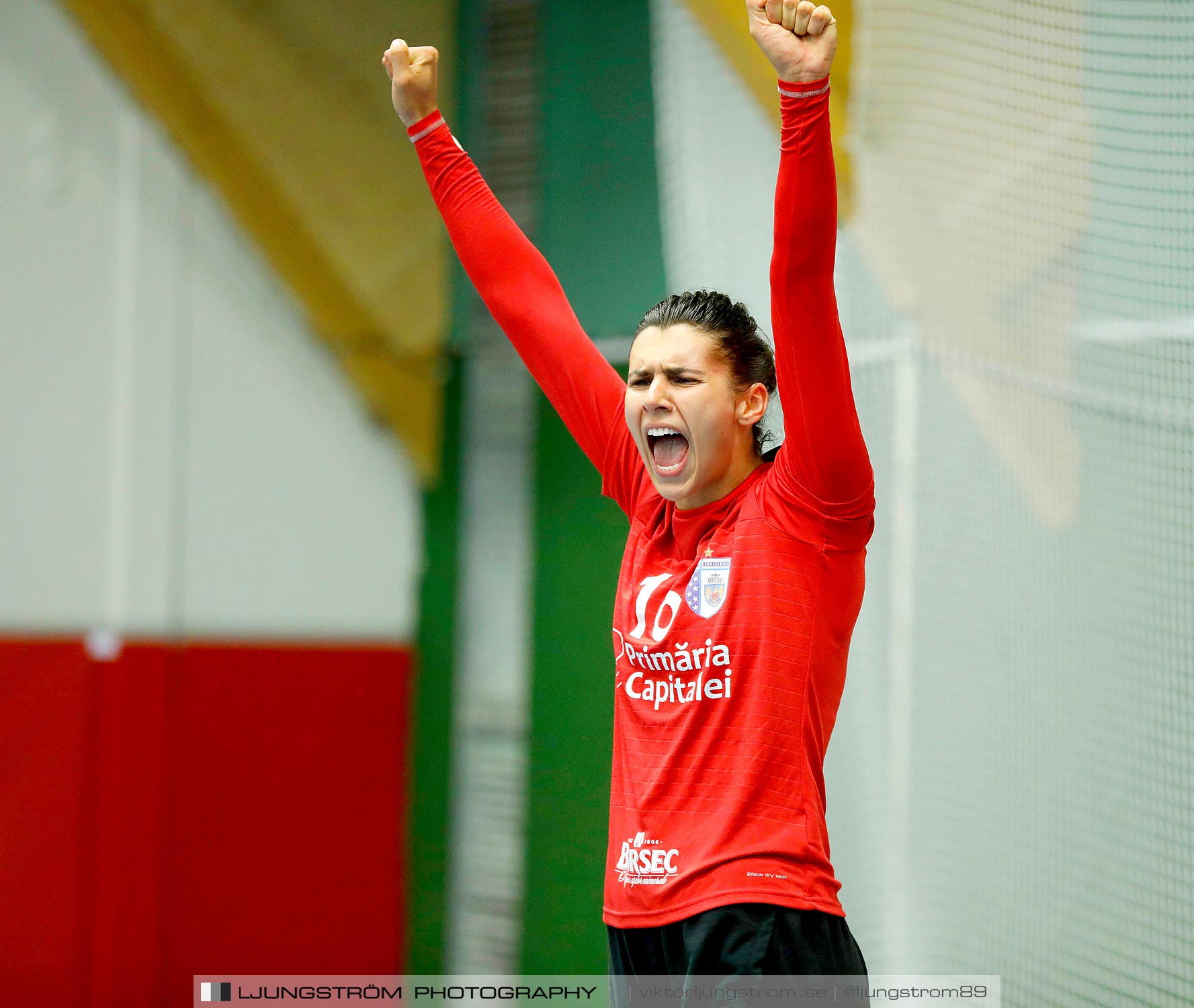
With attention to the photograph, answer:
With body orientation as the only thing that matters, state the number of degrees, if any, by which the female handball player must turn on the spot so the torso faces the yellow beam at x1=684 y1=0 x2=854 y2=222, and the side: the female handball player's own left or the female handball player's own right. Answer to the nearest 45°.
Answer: approximately 135° to the female handball player's own right

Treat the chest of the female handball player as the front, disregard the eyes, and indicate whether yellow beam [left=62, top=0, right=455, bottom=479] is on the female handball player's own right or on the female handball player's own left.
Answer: on the female handball player's own right

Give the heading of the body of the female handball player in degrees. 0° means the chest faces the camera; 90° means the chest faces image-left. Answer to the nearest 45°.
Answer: approximately 45°
